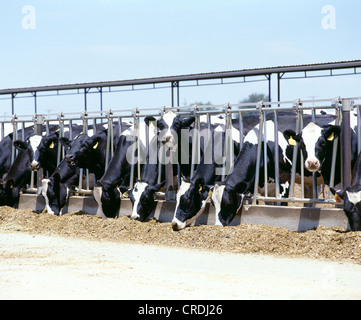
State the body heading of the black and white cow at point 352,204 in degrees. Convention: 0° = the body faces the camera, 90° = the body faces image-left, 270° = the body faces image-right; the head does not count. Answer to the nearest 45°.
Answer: approximately 0°

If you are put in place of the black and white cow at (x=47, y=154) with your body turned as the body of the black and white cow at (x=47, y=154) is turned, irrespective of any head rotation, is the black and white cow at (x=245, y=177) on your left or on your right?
on your left

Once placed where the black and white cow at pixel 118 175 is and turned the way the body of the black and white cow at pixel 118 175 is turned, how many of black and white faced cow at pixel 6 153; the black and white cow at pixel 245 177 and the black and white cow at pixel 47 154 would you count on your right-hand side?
2

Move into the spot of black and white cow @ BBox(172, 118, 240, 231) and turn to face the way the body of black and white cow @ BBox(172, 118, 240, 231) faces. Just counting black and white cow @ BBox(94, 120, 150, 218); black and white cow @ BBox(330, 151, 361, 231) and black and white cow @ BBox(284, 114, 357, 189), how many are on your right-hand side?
1

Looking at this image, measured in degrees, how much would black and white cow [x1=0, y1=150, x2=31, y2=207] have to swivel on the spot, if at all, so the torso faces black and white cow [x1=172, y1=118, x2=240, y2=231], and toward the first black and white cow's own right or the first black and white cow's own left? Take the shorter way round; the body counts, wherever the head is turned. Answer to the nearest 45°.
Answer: approximately 90° to the first black and white cow's own left

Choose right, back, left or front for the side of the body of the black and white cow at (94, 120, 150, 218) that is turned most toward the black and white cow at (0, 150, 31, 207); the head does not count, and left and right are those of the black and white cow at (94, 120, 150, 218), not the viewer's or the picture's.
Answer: right

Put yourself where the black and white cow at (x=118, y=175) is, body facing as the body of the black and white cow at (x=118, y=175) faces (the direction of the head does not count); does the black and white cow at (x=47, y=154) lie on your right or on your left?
on your right

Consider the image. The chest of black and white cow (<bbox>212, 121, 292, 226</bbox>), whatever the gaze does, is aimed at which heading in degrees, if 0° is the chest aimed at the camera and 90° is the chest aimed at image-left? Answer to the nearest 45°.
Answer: approximately 45°

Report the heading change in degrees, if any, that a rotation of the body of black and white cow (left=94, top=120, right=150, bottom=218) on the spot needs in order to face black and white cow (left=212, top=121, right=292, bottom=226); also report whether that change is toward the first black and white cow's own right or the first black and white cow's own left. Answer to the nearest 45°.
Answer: approximately 90° to the first black and white cow's own left

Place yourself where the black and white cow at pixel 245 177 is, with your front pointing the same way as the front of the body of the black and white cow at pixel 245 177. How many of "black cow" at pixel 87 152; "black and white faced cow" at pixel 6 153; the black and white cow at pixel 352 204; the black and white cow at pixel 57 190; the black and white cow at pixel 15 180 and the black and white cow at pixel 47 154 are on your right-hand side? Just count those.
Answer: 5

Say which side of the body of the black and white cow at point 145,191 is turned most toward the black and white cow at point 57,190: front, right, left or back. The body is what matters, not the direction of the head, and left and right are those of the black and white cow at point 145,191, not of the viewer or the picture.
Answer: right

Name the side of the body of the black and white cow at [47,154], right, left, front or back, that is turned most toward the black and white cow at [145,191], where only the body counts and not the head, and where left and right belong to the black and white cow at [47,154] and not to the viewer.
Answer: left

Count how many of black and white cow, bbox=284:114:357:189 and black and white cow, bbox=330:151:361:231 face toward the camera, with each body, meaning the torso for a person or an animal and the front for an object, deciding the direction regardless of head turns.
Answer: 2
